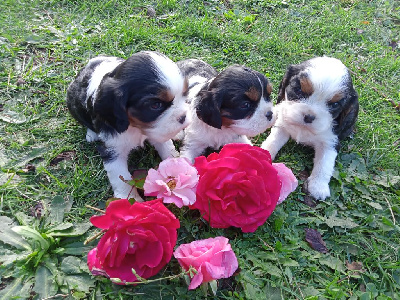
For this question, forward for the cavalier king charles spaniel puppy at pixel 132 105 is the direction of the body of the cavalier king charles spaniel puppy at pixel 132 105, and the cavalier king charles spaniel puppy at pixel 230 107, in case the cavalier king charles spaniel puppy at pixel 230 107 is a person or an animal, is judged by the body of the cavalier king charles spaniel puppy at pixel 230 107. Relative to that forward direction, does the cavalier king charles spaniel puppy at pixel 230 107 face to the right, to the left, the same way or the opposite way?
the same way

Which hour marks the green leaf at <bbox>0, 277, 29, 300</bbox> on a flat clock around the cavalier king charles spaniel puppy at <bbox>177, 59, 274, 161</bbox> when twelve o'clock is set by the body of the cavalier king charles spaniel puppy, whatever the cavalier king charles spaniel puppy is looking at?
The green leaf is roughly at 3 o'clock from the cavalier king charles spaniel puppy.

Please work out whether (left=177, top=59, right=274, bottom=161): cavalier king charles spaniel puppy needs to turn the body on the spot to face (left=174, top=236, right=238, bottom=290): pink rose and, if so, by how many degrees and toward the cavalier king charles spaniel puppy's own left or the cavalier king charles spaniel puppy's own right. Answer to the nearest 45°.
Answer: approximately 45° to the cavalier king charles spaniel puppy's own right

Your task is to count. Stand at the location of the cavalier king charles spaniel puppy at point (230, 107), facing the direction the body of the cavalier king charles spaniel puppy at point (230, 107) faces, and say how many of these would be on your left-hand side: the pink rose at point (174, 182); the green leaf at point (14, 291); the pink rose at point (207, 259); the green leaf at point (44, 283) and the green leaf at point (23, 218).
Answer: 0

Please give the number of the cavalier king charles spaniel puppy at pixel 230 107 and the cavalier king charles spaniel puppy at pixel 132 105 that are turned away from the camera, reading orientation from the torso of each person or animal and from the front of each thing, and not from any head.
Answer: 0

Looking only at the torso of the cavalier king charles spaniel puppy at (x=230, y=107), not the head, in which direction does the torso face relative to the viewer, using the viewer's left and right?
facing the viewer and to the right of the viewer

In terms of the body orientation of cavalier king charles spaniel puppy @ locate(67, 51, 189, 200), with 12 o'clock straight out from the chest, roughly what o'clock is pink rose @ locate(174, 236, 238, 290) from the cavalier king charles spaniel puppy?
The pink rose is roughly at 1 o'clock from the cavalier king charles spaniel puppy.

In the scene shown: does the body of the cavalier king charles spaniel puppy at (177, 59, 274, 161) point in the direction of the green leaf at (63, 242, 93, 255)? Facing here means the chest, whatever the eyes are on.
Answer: no

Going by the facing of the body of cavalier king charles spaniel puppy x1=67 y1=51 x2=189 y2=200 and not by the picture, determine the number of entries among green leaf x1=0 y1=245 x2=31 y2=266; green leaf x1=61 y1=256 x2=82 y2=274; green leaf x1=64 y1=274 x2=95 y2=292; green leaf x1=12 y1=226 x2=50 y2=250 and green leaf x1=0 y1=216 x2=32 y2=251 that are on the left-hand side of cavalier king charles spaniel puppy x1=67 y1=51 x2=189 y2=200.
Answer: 0

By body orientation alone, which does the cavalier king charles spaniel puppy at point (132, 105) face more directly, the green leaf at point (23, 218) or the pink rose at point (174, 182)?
the pink rose

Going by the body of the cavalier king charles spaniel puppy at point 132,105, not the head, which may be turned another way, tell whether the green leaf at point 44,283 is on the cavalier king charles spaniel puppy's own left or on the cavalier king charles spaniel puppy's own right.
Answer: on the cavalier king charles spaniel puppy's own right

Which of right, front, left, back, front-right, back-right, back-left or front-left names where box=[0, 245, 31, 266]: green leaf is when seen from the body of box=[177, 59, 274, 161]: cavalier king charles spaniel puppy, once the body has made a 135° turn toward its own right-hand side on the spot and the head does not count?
front-left

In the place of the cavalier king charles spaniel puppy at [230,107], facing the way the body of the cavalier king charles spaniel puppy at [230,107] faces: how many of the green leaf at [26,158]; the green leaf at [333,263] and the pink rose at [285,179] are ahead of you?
2

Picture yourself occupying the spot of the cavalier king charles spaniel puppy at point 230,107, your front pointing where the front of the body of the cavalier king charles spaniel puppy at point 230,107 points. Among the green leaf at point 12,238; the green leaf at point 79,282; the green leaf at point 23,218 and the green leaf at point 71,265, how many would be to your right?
4

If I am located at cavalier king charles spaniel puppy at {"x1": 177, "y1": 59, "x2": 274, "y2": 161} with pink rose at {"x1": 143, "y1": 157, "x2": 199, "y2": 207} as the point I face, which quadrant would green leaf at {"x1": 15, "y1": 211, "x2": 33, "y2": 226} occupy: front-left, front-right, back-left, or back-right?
front-right

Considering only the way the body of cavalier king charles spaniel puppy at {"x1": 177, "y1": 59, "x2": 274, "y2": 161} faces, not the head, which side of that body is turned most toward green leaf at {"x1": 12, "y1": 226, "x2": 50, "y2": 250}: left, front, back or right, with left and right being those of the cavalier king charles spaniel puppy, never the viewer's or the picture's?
right

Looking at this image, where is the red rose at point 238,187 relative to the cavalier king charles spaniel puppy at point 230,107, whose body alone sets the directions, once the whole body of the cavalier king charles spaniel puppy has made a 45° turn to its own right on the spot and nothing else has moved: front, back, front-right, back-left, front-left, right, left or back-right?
front
